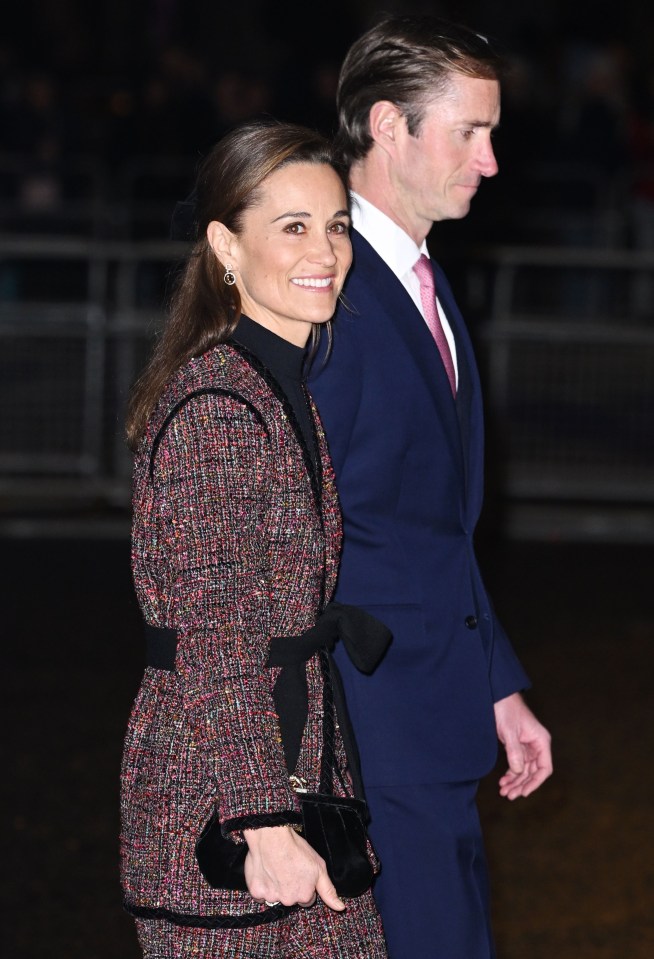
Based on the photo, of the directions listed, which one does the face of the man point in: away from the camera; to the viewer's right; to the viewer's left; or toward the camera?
to the viewer's right

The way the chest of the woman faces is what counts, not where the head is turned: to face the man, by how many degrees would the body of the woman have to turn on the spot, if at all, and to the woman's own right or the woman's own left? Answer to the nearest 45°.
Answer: approximately 45° to the woman's own left

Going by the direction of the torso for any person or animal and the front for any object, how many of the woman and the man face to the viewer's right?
2

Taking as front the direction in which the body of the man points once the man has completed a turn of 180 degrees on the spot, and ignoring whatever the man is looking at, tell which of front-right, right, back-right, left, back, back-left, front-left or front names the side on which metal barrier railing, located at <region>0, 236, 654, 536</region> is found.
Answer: right

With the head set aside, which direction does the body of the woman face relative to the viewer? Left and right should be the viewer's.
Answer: facing to the right of the viewer

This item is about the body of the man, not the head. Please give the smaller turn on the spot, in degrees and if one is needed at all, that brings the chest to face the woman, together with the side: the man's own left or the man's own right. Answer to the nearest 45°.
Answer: approximately 135° to the man's own right

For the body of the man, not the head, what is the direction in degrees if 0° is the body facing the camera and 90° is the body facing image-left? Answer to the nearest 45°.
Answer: approximately 270°
